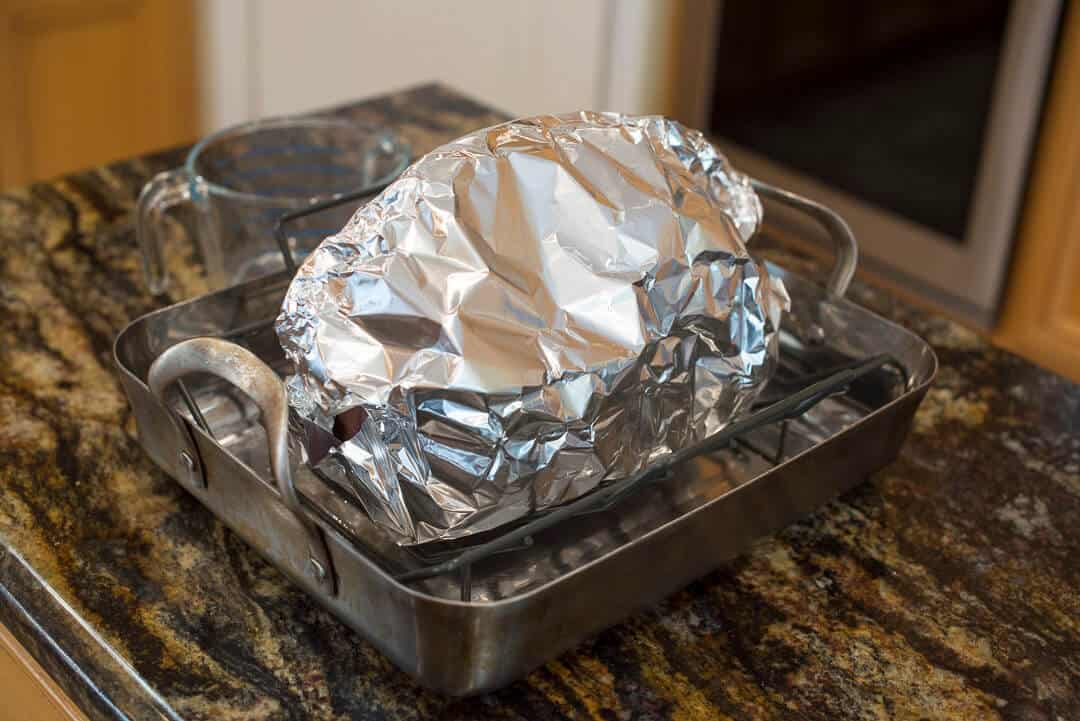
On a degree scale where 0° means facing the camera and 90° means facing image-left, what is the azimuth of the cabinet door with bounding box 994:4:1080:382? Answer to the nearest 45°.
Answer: approximately 45°

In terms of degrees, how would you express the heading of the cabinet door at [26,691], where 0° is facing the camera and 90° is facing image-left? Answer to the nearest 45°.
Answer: approximately 45°

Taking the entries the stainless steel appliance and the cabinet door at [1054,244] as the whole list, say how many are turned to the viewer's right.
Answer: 0

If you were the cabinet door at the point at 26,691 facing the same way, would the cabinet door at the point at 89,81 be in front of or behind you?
behind

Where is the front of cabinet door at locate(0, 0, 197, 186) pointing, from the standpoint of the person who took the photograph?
facing the viewer and to the right of the viewer

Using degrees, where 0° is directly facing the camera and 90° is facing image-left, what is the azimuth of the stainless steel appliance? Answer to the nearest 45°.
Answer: approximately 45°

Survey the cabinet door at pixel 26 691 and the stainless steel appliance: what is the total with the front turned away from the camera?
0

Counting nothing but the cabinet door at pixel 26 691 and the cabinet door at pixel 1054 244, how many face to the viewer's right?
0

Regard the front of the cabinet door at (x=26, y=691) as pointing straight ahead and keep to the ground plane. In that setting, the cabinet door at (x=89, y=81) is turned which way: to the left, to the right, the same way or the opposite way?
to the left

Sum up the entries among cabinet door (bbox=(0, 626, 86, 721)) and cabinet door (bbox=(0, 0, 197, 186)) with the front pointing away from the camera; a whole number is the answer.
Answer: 0
